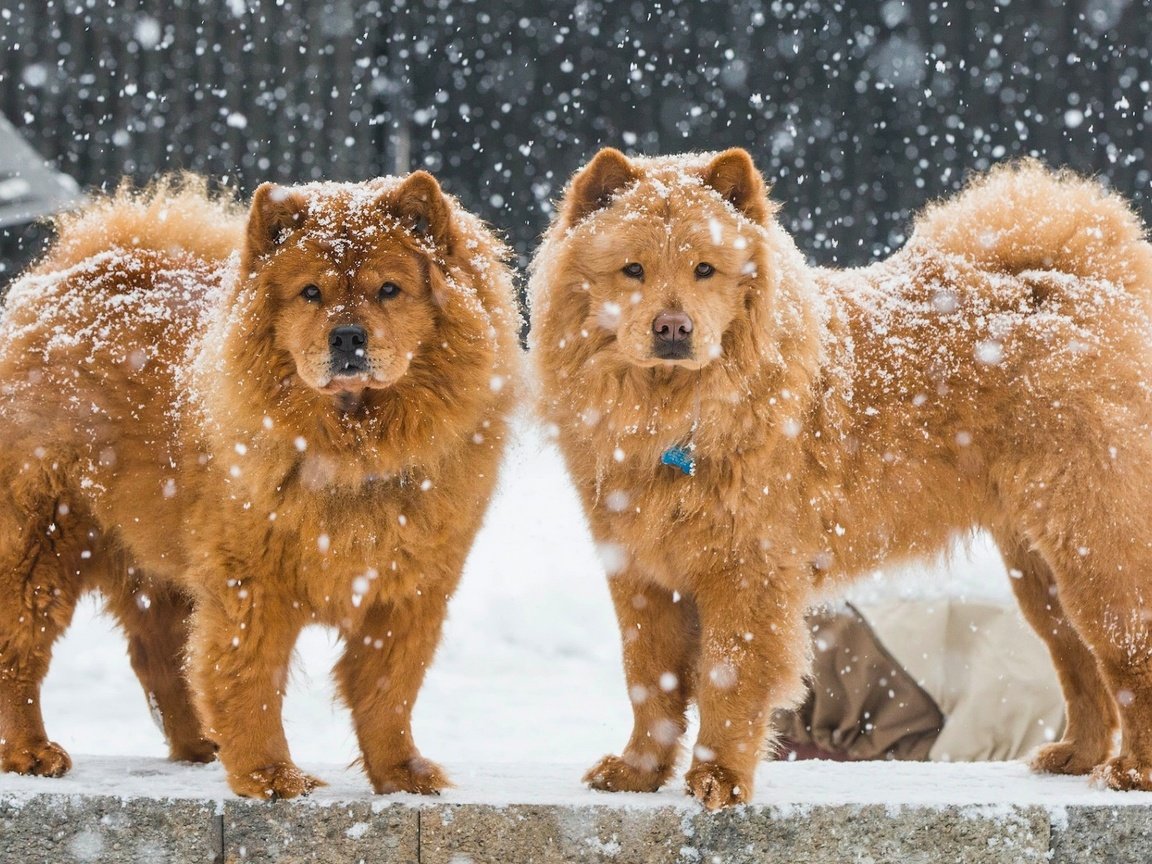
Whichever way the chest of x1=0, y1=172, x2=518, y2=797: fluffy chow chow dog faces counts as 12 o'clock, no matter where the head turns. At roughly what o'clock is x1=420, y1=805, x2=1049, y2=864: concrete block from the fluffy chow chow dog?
The concrete block is roughly at 11 o'clock from the fluffy chow chow dog.

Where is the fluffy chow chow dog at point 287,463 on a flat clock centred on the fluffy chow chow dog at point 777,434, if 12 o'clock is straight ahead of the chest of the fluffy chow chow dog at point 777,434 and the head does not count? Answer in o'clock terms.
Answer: the fluffy chow chow dog at point 287,463 is roughly at 1 o'clock from the fluffy chow chow dog at point 777,434.

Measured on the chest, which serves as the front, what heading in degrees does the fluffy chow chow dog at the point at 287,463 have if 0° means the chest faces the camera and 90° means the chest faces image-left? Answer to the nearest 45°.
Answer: approximately 315°

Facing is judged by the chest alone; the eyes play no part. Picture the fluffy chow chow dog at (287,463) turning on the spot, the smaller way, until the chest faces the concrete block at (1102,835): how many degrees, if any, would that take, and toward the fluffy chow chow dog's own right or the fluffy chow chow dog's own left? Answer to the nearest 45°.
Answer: approximately 45° to the fluffy chow chow dog's own left

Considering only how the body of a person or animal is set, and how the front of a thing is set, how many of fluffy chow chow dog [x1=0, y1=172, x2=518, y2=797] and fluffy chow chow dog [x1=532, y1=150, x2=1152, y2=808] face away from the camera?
0

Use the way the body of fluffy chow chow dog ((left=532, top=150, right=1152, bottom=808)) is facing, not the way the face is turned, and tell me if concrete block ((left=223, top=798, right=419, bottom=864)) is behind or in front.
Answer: in front
